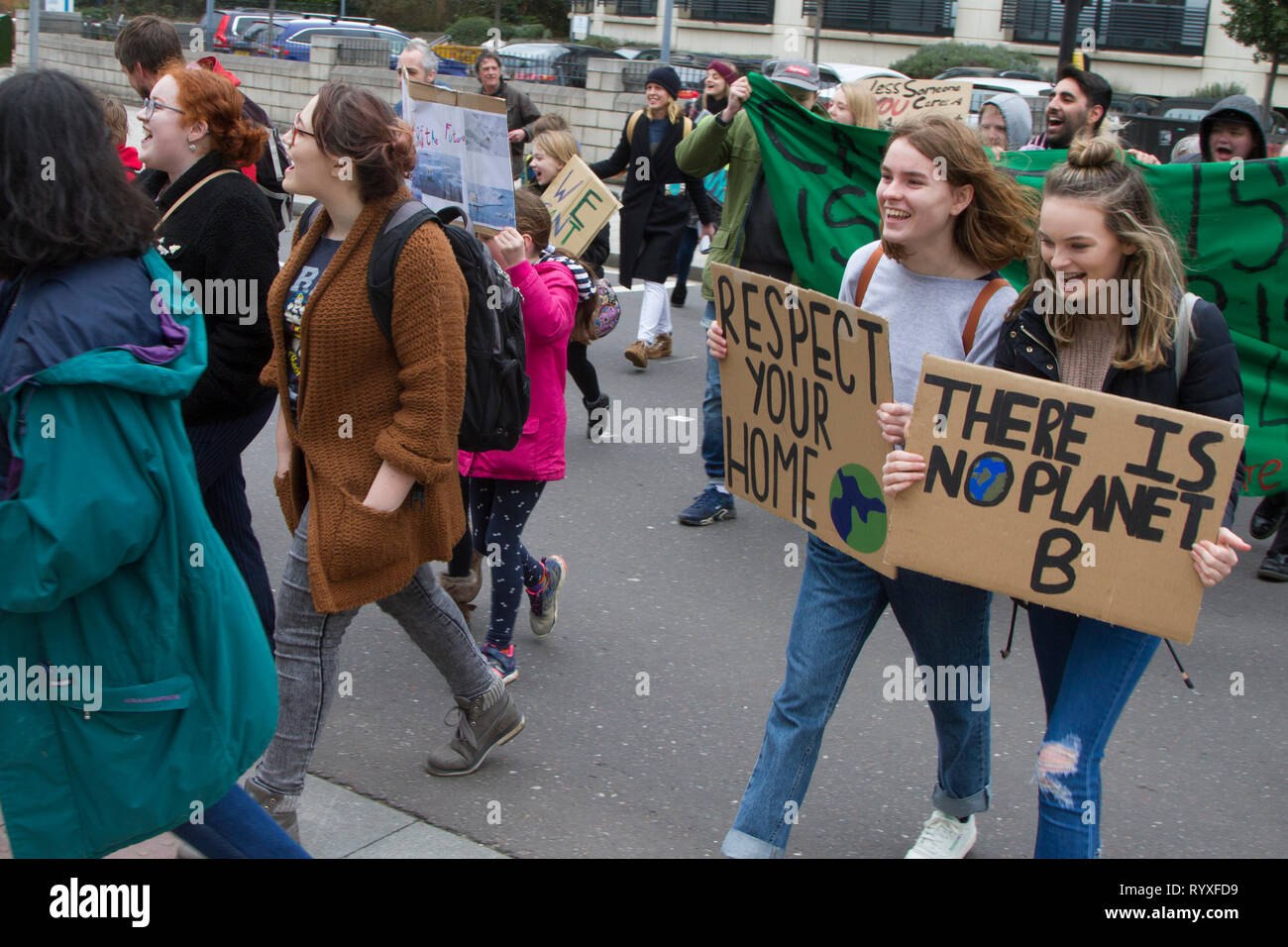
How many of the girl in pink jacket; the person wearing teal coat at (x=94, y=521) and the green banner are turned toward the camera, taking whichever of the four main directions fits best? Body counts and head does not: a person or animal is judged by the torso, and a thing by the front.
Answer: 1

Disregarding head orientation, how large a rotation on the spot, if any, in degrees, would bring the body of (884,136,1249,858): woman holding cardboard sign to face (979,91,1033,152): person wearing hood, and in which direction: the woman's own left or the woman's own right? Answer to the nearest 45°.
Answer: approximately 135° to the woman's own right

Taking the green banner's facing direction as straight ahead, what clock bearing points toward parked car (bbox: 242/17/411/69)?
The parked car is roughly at 5 o'clock from the green banner.

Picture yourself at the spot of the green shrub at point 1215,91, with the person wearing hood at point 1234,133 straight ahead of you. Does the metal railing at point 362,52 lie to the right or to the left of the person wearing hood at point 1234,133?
right

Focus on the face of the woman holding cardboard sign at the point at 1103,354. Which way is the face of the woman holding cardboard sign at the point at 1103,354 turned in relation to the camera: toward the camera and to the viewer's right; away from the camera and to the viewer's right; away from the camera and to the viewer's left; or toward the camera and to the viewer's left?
toward the camera and to the viewer's left

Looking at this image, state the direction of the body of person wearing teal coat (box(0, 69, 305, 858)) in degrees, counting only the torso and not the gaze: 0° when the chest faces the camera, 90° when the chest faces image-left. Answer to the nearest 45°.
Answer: approximately 90°

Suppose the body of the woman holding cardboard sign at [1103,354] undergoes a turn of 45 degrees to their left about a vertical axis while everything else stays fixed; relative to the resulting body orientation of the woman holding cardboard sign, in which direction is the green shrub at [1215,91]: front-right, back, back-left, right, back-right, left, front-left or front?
back

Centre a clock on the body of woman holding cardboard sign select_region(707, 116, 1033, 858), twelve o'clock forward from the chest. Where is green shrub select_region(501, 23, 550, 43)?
The green shrub is roughly at 4 o'clock from the woman holding cardboard sign.

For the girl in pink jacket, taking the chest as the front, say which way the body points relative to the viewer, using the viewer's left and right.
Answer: facing to the left of the viewer

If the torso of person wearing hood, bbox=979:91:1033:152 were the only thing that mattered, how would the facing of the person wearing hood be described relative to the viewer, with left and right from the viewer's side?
facing the viewer and to the left of the viewer

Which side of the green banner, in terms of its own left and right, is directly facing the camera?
front
